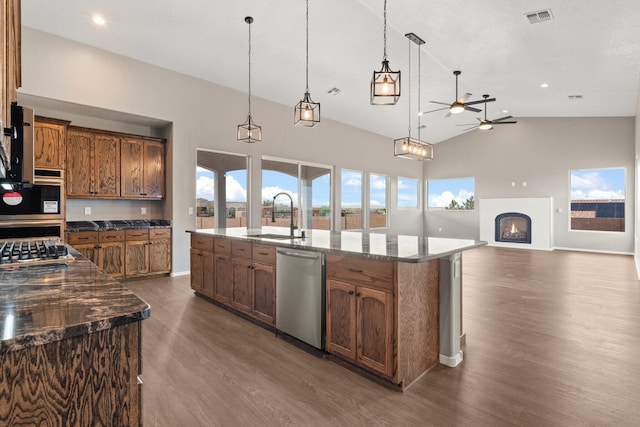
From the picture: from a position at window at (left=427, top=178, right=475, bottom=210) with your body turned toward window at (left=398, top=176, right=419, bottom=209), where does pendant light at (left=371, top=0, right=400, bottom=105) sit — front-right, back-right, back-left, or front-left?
front-left

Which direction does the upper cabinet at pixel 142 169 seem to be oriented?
toward the camera

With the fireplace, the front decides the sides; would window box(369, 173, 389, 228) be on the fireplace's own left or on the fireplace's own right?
on the fireplace's own right

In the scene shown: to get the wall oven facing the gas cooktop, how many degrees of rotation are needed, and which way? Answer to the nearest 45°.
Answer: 0° — it already faces it

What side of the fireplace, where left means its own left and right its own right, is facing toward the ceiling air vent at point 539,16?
front

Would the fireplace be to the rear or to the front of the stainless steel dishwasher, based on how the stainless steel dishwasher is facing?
to the rear

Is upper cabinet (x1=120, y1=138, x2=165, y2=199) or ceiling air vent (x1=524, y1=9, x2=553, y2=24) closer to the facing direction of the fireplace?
the ceiling air vent

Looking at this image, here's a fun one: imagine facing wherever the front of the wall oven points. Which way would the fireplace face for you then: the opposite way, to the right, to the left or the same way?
to the right

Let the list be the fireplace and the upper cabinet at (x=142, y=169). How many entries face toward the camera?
2

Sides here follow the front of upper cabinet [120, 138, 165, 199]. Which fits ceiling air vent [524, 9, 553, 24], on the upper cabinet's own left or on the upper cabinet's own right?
on the upper cabinet's own left

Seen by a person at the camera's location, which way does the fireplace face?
facing the viewer

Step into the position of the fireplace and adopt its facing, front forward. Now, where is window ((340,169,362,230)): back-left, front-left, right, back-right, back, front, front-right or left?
front-right

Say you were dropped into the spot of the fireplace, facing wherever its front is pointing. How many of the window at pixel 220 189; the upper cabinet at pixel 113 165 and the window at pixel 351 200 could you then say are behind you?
0

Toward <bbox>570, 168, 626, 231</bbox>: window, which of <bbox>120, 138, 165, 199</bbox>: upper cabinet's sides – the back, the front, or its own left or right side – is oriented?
left
